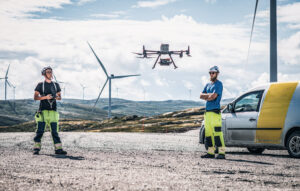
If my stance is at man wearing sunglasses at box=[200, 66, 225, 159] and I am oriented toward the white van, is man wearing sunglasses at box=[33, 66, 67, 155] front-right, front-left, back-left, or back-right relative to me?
back-left

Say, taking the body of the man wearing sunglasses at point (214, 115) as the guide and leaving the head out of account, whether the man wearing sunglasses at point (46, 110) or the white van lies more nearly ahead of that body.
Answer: the man wearing sunglasses

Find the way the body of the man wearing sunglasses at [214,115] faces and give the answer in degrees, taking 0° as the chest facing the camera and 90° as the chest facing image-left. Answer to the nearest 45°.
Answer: approximately 45°

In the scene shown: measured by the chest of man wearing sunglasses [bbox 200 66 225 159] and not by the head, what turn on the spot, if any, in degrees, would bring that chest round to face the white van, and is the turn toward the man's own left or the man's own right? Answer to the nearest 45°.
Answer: approximately 180°

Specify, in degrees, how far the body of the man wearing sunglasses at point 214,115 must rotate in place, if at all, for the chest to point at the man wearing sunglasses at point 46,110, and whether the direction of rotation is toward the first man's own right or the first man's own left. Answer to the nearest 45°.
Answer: approximately 45° to the first man's own right
